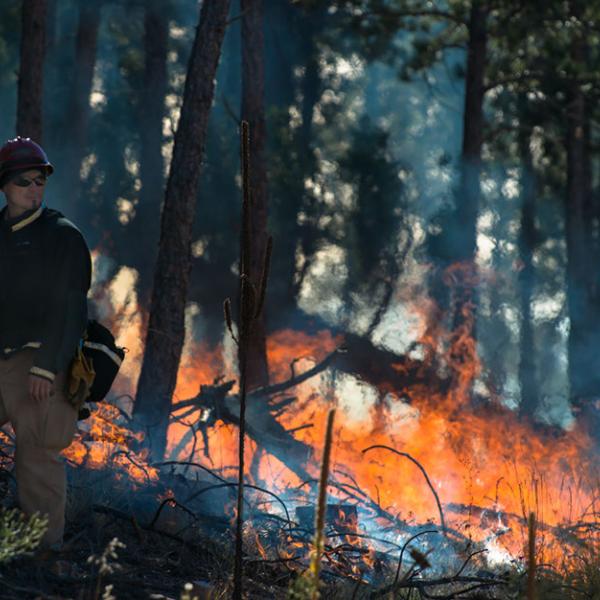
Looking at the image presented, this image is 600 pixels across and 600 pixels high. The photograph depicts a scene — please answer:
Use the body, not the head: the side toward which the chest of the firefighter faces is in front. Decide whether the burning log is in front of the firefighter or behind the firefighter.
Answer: behind

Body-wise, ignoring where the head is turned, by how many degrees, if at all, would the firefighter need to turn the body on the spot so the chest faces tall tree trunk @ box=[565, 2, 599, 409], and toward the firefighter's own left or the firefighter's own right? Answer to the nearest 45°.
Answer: approximately 180°

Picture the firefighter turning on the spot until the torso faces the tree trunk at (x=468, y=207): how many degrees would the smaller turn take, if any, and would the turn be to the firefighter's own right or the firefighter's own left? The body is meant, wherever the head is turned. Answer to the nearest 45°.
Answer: approximately 180°

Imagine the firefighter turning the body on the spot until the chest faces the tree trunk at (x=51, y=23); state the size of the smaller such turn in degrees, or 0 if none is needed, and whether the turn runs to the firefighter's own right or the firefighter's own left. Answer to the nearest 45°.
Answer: approximately 135° to the firefighter's own right

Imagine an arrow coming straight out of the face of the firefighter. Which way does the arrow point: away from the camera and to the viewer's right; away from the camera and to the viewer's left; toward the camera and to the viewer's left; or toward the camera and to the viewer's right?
toward the camera and to the viewer's right

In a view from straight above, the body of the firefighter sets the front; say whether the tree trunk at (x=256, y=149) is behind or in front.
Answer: behind

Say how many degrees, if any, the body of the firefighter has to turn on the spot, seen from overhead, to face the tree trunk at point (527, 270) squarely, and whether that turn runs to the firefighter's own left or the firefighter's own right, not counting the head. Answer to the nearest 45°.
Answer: approximately 180°

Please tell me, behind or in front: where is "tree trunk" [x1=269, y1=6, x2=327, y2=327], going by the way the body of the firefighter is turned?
behind

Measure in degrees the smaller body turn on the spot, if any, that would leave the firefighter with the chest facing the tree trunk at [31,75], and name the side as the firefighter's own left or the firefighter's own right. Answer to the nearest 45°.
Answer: approximately 135° to the firefighter's own right

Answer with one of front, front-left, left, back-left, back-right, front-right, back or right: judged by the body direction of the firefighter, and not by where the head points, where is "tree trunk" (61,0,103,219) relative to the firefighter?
back-right
